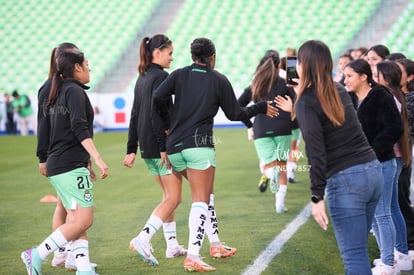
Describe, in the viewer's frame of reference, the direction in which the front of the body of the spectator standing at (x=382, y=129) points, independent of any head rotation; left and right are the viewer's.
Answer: facing to the left of the viewer

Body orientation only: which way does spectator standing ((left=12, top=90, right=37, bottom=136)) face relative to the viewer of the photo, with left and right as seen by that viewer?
facing the viewer and to the left of the viewer

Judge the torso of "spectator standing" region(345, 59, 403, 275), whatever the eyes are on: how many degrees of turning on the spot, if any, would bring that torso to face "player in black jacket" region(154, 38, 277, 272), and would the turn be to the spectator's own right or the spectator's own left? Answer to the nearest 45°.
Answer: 0° — they already face them

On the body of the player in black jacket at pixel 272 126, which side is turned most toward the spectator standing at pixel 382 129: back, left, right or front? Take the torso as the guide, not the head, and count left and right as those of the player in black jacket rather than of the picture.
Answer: back
